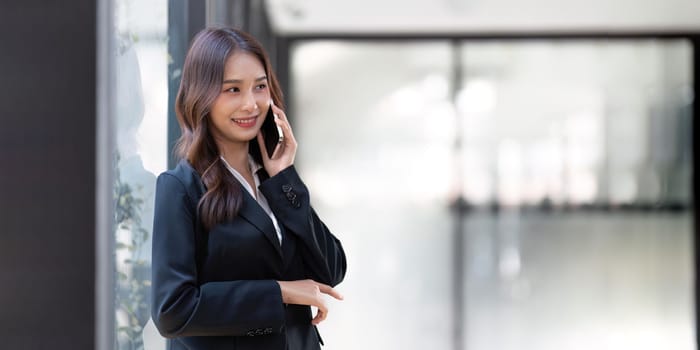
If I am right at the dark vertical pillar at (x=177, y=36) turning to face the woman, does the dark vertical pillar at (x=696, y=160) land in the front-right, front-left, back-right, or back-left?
back-left

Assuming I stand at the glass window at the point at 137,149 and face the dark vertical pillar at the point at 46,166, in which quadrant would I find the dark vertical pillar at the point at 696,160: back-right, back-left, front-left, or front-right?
back-left

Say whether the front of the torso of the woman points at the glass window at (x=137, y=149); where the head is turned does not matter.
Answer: no

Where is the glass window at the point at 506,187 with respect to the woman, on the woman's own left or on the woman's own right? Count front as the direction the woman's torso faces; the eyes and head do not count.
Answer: on the woman's own left

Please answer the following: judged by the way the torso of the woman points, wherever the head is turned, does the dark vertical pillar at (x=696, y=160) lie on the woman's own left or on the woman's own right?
on the woman's own left

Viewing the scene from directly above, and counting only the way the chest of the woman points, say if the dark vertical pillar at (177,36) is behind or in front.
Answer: behind

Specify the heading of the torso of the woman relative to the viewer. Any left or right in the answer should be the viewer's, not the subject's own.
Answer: facing the viewer and to the right of the viewer
